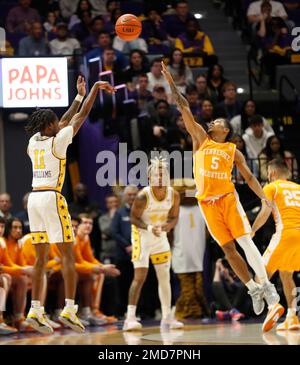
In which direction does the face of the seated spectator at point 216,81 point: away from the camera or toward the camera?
toward the camera

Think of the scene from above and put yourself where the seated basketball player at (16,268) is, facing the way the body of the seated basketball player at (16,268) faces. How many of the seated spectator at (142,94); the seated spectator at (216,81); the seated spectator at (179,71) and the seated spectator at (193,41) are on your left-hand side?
4

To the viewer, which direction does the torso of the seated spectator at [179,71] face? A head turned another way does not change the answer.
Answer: toward the camera

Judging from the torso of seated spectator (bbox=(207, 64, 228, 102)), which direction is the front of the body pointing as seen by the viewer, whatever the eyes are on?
toward the camera

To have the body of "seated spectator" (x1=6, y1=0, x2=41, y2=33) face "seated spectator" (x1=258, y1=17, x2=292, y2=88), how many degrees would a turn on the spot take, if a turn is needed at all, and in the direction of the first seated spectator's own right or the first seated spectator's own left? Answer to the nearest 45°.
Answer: approximately 90° to the first seated spectator's own left

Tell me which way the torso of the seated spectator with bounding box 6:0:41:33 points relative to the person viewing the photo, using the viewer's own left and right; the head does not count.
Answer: facing the viewer

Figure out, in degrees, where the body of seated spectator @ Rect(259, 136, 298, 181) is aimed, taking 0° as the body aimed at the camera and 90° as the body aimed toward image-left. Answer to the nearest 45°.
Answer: approximately 0°

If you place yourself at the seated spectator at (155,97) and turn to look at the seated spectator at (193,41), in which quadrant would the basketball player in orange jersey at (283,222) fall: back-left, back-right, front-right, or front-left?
back-right

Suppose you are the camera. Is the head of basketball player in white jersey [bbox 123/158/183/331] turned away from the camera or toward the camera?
toward the camera

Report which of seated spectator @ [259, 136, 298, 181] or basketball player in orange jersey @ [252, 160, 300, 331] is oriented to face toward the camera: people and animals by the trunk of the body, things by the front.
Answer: the seated spectator

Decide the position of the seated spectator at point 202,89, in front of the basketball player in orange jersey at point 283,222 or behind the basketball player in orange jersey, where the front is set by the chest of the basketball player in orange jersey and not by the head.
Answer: in front

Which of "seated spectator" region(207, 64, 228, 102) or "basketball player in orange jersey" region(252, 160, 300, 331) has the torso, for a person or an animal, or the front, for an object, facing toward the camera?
the seated spectator

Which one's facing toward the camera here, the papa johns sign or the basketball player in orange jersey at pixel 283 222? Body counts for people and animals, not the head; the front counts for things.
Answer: the papa johns sign

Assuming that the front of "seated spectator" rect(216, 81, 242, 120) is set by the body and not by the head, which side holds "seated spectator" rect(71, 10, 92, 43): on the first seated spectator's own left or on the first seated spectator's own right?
on the first seated spectator's own right

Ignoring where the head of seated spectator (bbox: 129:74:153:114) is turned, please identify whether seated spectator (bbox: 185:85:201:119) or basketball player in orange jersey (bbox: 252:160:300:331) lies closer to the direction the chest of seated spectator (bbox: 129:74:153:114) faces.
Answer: the basketball player in orange jersey

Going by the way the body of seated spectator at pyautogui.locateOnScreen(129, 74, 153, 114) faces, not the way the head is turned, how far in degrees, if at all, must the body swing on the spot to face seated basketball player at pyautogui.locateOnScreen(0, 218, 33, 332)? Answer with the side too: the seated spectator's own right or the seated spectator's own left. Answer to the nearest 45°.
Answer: approximately 45° to the seated spectator's own right

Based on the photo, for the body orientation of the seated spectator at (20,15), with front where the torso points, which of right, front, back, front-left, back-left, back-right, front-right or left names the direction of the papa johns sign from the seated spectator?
front
